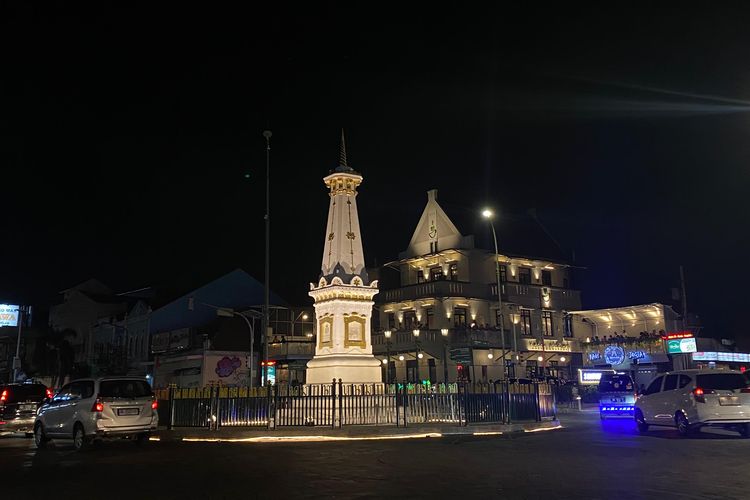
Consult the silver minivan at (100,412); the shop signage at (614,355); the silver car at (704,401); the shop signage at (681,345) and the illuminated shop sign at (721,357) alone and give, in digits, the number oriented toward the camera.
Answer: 3

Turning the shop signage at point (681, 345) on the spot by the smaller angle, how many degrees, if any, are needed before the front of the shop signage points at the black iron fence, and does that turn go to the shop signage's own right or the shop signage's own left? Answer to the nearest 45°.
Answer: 0° — it already faces it

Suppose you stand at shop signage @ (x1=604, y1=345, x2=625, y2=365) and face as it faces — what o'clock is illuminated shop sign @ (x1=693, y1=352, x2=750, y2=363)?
The illuminated shop sign is roughly at 9 o'clock from the shop signage.

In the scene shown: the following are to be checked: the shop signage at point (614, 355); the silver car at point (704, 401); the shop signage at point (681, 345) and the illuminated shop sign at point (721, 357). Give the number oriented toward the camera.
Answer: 3

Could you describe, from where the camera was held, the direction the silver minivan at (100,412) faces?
facing away from the viewer and to the left of the viewer

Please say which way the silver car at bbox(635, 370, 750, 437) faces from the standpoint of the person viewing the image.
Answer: facing away from the viewer and to the left of the viewer

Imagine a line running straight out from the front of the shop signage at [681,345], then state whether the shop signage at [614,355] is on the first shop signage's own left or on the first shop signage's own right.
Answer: on the first shop signage's own right

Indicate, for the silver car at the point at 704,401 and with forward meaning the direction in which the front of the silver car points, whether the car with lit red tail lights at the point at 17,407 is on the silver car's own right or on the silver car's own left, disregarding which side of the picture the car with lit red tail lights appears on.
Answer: on the silver car's own left

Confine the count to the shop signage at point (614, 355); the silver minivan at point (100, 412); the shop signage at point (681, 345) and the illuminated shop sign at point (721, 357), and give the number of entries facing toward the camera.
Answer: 3

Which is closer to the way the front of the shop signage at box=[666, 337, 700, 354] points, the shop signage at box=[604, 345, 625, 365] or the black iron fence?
the black iron fence
